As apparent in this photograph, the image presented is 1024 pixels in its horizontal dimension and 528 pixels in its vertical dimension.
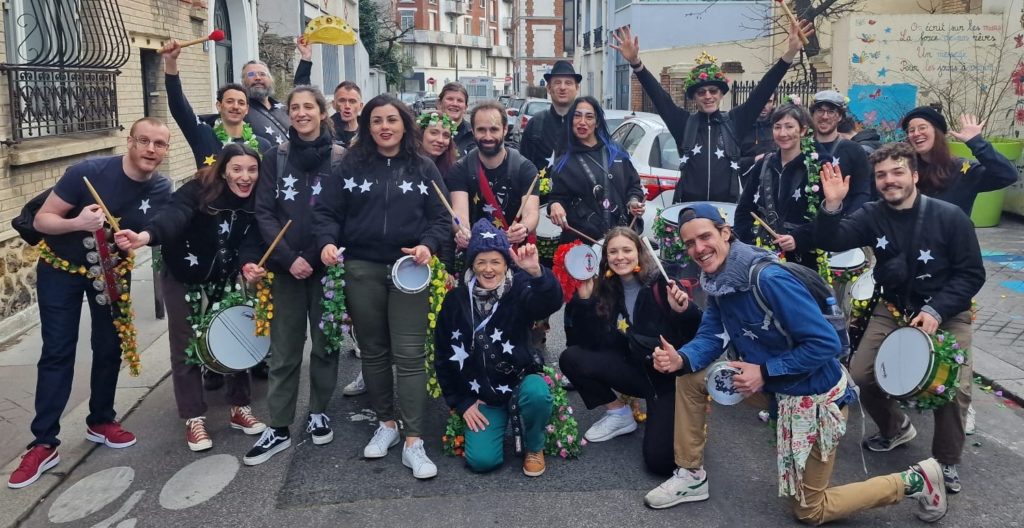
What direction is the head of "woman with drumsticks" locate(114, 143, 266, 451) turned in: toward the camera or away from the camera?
toward the camera

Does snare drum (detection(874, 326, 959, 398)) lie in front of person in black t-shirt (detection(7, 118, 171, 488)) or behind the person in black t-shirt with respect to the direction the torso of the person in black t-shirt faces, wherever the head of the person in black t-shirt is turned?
in front

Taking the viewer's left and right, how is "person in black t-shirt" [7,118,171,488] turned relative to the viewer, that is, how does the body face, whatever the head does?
facing the viewer and to the right of the viewer

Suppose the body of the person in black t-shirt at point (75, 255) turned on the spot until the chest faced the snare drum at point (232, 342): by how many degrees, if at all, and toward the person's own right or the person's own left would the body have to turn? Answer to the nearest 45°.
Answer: approximately 45° to the person's own left

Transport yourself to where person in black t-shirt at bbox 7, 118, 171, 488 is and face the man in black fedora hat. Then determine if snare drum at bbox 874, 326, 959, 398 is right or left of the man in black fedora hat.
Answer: right

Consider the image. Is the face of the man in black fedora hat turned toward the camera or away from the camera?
toward the camera

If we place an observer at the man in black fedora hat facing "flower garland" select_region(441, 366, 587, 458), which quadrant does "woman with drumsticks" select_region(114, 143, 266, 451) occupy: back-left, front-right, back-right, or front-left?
front-right

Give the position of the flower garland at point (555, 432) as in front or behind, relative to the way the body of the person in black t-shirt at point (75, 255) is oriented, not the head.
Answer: in front

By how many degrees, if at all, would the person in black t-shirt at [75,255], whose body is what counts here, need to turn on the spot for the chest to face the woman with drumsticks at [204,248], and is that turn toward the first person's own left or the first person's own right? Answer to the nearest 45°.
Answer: approximately 45° to the first person's own left

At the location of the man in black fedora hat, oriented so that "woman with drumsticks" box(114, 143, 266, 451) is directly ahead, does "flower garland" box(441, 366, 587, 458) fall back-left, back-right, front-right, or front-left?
front-left

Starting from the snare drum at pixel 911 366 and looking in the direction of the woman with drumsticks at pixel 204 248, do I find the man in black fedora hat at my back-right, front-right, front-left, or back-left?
front-right

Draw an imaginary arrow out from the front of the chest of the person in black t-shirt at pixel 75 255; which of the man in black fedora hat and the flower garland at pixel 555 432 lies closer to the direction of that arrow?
the flower garland
